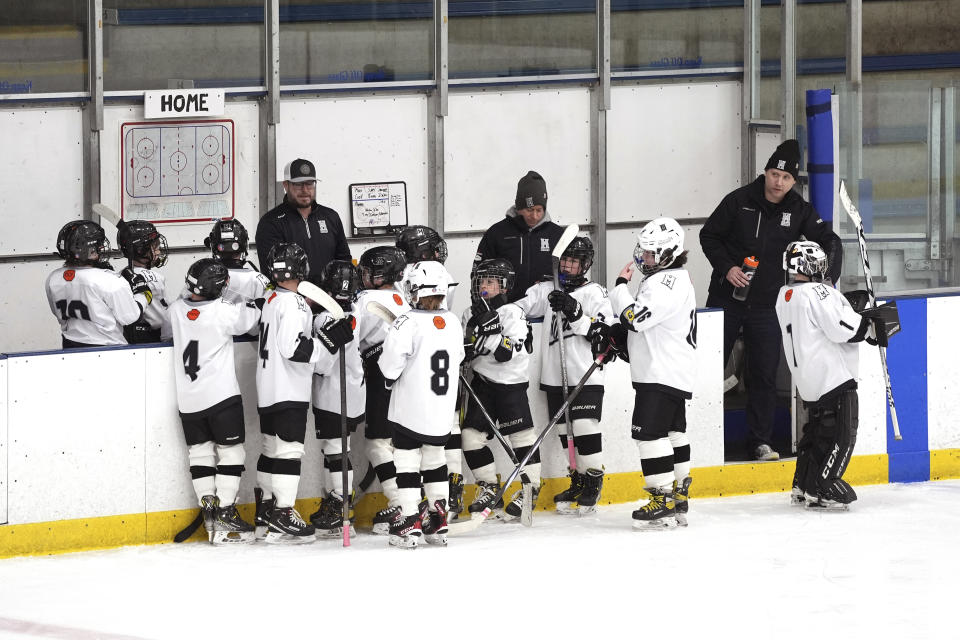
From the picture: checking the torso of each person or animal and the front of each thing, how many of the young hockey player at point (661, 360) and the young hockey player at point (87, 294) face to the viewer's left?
1

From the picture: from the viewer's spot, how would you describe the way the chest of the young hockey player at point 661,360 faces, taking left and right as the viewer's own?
facing to the left of the viewer

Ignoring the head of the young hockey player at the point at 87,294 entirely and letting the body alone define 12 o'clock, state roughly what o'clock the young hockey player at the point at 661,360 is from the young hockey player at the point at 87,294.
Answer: the young hockey player at the point at 661,360 is roughly at 2 o'clock from the young hockey player at the point at 87,294.

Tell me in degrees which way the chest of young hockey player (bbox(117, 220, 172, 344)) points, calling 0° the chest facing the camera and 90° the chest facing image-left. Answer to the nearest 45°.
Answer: approximately 270°

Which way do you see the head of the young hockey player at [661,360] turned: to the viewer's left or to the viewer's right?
to the viewer's left

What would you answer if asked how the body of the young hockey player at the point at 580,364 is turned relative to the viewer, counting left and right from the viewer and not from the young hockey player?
facing the viewer and to the left of the viewer

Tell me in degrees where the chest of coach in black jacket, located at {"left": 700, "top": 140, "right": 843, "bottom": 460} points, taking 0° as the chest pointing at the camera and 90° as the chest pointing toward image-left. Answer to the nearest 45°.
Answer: approximately 0°

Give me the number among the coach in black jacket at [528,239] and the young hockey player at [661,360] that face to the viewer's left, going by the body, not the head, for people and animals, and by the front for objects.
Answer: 1

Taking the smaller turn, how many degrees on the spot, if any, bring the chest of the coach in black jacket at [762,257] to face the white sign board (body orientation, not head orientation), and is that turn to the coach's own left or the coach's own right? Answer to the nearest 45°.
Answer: approximately 90° to the coach's own right

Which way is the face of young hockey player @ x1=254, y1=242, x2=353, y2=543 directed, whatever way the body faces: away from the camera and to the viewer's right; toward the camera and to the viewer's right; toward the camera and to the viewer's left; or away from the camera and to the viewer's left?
away from the camera and to the viewer's right

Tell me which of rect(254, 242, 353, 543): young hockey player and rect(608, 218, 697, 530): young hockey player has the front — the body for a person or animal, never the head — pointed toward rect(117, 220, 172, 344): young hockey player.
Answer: rect(608, 218, 697, 530): young hockey player

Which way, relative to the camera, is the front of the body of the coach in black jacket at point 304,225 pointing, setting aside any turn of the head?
toward the camera

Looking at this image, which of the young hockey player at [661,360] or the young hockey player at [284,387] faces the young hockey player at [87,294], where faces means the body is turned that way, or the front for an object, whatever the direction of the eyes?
the young hockey player at [661,360]

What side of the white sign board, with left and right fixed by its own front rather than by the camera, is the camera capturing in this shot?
front
